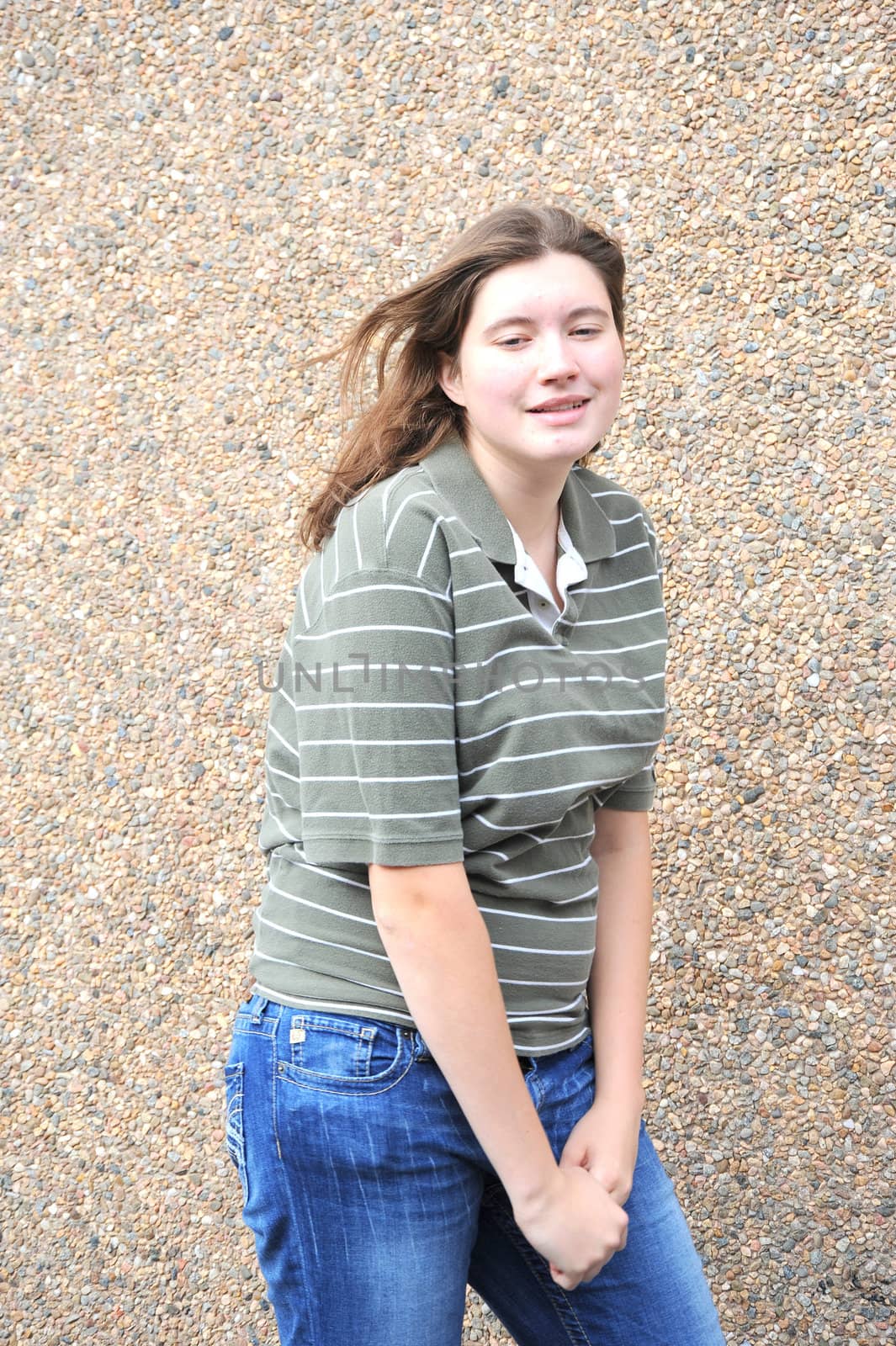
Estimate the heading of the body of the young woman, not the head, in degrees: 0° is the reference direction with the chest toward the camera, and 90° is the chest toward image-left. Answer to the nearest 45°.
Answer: approximately 315°
